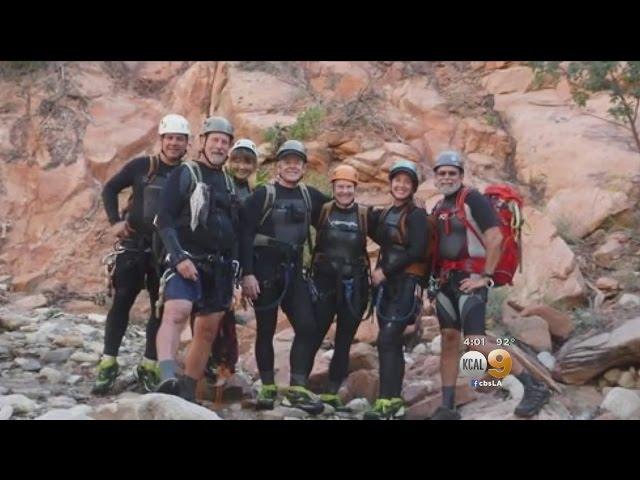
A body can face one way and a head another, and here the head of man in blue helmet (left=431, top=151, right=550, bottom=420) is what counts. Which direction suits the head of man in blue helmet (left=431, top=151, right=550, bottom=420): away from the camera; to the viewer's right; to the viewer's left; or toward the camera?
toward the camera

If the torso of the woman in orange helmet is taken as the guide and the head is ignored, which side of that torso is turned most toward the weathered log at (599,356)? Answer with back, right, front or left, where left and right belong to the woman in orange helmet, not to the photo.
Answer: left

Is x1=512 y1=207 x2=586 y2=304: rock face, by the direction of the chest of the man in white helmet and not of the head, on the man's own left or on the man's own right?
on the man's own left

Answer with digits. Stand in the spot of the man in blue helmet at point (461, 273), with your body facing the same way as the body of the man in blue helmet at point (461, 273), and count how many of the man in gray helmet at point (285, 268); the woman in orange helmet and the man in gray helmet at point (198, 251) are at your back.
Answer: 0

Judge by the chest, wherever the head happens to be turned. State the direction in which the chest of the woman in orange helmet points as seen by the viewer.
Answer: toward the camera

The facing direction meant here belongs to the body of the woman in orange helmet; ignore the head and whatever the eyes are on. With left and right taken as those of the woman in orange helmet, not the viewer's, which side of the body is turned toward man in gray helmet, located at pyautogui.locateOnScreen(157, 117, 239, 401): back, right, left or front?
right

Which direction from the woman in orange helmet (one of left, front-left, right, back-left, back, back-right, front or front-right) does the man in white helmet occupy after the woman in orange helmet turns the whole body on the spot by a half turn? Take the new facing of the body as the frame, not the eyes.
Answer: left

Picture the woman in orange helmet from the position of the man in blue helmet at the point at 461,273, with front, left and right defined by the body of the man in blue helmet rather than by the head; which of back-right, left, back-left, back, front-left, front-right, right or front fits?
front-right

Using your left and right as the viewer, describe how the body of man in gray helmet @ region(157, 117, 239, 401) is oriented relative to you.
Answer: facing the viewer and to the right of the viewer

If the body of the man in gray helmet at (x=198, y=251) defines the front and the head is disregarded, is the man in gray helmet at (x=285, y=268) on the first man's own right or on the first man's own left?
on the first man's own left

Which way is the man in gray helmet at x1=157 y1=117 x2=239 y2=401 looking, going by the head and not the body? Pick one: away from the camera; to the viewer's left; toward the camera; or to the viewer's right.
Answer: toward the camera

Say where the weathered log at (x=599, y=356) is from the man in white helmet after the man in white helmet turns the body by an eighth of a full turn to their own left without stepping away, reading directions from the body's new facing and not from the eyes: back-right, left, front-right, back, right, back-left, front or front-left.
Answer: front-left

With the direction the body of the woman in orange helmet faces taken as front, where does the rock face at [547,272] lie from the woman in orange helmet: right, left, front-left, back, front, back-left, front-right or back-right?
back-left

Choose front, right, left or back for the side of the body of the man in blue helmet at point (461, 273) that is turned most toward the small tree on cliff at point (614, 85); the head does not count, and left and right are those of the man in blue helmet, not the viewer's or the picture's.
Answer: back

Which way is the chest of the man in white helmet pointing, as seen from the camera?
toward the camera

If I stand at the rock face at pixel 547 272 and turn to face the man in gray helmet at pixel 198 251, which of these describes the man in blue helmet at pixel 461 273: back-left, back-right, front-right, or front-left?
front-left

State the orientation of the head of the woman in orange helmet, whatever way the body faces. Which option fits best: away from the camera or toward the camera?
toward the camera

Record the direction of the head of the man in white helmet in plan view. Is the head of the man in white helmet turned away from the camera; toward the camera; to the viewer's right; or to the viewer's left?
toward the camera
